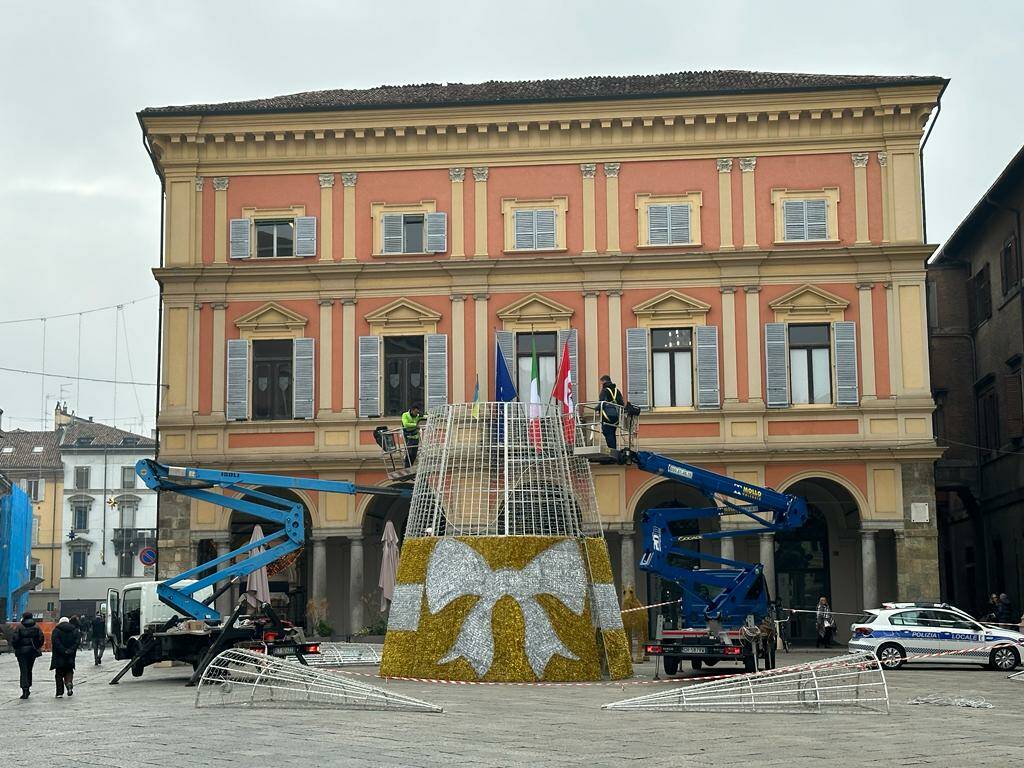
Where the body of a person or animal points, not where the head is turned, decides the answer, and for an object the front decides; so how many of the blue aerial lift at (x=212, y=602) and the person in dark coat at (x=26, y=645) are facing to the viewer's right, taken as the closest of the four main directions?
0

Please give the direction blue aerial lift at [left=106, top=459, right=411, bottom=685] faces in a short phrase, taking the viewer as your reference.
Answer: facing away from the viewer and to the left of the viewer

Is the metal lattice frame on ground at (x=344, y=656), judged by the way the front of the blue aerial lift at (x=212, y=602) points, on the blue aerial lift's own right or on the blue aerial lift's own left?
on the blue aerial lift's own right

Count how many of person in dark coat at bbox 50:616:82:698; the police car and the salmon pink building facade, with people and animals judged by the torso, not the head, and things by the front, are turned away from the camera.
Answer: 1

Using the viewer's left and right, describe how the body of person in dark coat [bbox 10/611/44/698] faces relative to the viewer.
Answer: facing away from the viewer

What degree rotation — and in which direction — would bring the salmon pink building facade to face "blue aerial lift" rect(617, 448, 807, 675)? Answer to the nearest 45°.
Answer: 0° — it already faces it

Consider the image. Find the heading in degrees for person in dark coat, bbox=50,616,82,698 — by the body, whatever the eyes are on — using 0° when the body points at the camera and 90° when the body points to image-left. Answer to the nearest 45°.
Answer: approximately 180°

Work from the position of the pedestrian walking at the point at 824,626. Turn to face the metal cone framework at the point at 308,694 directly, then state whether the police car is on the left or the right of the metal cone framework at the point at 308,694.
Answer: left

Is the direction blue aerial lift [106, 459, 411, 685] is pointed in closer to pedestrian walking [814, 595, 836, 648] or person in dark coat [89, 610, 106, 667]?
the person in dark coat

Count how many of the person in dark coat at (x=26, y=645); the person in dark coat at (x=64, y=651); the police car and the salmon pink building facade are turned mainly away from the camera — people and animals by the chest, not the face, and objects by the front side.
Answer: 2
